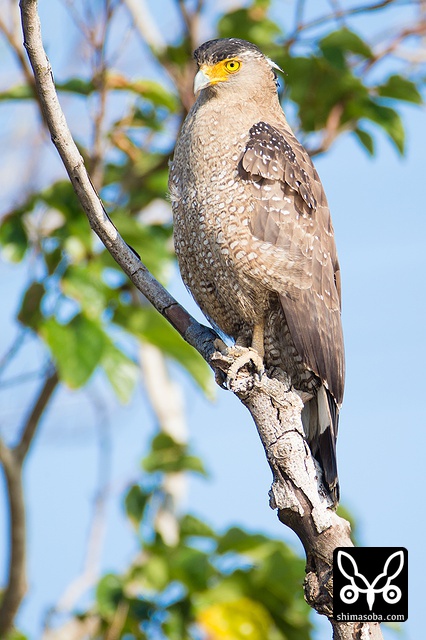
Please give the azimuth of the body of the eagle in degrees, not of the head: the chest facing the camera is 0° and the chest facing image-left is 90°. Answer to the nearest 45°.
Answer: approximately 45°

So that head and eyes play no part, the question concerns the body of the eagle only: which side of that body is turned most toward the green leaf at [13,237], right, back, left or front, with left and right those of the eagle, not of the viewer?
right

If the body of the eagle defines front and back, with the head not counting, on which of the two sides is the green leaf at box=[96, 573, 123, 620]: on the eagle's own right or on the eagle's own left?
on the eagle's own right

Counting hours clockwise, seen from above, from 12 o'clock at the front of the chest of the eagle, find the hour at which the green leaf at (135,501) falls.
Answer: The green leaf is roughly at 4 o'clock from the eagle.

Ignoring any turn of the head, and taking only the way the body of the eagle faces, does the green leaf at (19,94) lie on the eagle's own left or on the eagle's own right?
on the eagle's own right

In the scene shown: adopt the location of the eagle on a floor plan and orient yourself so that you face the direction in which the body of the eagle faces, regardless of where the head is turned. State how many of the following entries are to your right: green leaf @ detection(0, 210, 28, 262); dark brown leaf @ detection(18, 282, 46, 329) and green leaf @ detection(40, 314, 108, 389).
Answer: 3

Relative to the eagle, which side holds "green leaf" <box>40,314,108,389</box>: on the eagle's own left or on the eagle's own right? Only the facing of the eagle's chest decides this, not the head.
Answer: on the eagle's own right

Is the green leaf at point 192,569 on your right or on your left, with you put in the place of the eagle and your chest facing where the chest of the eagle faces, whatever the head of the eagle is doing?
on your right

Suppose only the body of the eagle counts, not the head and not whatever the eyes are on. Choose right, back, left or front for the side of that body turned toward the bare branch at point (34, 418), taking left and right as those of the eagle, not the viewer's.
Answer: right

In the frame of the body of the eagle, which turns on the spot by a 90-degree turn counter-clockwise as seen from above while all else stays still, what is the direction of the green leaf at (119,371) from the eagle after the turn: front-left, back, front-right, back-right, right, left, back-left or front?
back
